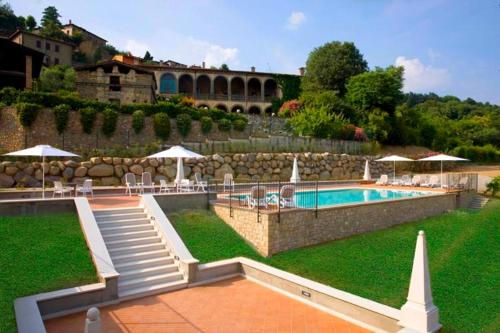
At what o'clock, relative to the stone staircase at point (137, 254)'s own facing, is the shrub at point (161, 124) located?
The shrub is roughly at 6 o'clock from the stone staircase.

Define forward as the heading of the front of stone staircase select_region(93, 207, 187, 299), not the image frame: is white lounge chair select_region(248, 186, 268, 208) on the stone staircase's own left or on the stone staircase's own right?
on the stone staircase's own left

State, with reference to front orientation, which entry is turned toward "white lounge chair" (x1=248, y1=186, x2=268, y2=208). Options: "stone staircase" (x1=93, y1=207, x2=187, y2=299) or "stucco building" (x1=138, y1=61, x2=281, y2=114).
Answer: the stucco building

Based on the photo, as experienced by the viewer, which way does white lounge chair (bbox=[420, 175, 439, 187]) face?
facing the viewer and to the left of the viewer

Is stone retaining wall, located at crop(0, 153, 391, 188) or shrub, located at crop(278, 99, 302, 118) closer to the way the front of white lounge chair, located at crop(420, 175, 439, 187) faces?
the stone retaining wall

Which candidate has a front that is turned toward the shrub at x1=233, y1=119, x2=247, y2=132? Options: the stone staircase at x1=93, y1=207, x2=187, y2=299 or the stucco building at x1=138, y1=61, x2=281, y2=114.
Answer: the stucco building

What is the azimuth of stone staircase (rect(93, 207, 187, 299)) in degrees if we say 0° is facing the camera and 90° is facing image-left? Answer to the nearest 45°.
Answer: approximately 0°

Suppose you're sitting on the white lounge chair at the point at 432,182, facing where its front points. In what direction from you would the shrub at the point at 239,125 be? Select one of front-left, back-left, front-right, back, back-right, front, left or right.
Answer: front-right

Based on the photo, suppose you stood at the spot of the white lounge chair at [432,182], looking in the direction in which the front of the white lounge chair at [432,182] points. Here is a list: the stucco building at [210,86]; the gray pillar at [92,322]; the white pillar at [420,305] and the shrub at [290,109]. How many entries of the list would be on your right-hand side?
2

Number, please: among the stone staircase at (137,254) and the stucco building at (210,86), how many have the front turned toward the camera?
2

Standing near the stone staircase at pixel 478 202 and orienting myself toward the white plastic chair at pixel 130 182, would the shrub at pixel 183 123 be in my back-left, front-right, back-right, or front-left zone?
front-right

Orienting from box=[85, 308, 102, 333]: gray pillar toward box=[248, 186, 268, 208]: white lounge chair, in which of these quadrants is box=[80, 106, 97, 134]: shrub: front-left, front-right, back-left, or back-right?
front-left

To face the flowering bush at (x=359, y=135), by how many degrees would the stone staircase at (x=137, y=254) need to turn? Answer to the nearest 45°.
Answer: approximately 135° to its left

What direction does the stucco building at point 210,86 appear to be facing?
toward the camera

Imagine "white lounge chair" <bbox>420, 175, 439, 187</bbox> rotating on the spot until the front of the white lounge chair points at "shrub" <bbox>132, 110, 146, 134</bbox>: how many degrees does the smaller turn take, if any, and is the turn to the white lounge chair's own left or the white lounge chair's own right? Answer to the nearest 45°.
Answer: approximately 45° to the white lounge chair's own right
